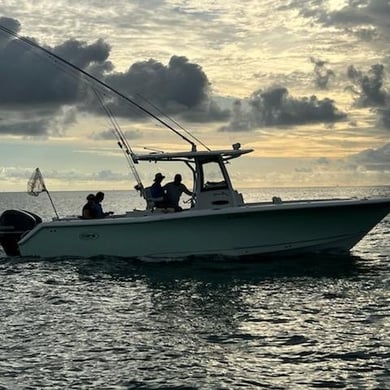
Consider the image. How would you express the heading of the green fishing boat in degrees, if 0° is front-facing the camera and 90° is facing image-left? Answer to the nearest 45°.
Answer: approximately 270°

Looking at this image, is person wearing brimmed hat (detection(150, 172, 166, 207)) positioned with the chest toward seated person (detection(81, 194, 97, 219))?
no

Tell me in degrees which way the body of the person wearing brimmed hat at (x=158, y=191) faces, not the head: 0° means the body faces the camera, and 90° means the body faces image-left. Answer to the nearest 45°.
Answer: approximately 270°
